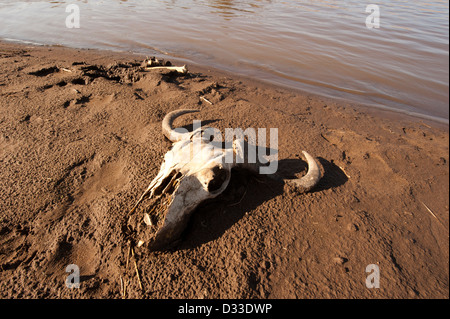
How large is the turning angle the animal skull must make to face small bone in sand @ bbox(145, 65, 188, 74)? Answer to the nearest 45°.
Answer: approximately 135° to its right

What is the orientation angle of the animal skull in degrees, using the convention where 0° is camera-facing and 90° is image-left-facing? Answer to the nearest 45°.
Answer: approximately 45°
